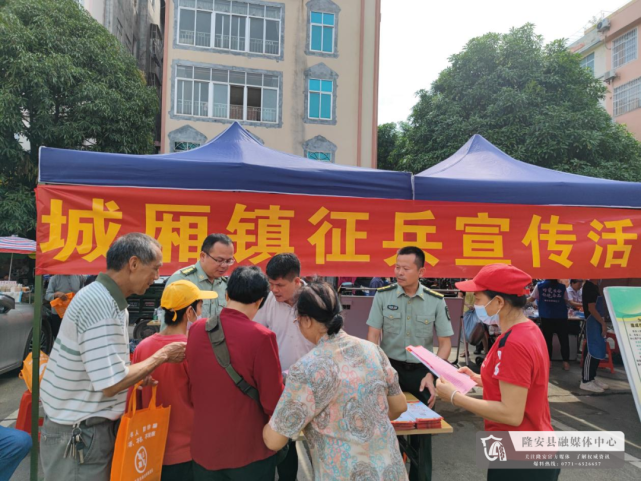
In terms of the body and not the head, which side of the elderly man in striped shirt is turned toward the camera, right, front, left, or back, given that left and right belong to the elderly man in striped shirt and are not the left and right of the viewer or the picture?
right

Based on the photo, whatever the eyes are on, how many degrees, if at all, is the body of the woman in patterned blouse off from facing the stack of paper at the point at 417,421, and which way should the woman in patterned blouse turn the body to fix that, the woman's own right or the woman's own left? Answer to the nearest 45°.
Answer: approximately 90° to the woman's own right

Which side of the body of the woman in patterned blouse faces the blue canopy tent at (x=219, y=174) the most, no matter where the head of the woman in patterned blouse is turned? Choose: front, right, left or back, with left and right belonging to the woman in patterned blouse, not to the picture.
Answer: front

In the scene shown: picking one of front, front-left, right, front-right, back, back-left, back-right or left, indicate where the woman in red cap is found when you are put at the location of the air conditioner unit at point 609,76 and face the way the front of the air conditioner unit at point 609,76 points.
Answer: front-left

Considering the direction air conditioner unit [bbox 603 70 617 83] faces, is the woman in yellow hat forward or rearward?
forward

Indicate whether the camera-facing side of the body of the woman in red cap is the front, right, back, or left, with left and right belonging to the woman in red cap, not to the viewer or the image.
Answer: left

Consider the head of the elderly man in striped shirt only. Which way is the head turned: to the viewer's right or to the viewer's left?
to the viewer's right

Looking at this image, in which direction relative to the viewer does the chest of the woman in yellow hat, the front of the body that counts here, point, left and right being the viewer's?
facing away from the viewer and to the right of the viewer

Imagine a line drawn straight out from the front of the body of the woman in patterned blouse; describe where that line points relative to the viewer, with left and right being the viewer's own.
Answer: facing away from the viewer and to the left of the viewer

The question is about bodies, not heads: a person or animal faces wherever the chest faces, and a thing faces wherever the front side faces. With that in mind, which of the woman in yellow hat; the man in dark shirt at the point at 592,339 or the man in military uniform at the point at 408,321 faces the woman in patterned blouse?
the man in military uniform

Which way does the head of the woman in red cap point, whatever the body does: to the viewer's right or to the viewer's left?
to the viewer's left

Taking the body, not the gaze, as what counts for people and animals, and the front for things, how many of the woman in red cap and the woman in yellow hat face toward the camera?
0

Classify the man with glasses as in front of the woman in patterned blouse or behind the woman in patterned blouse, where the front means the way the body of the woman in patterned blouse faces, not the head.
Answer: in front
